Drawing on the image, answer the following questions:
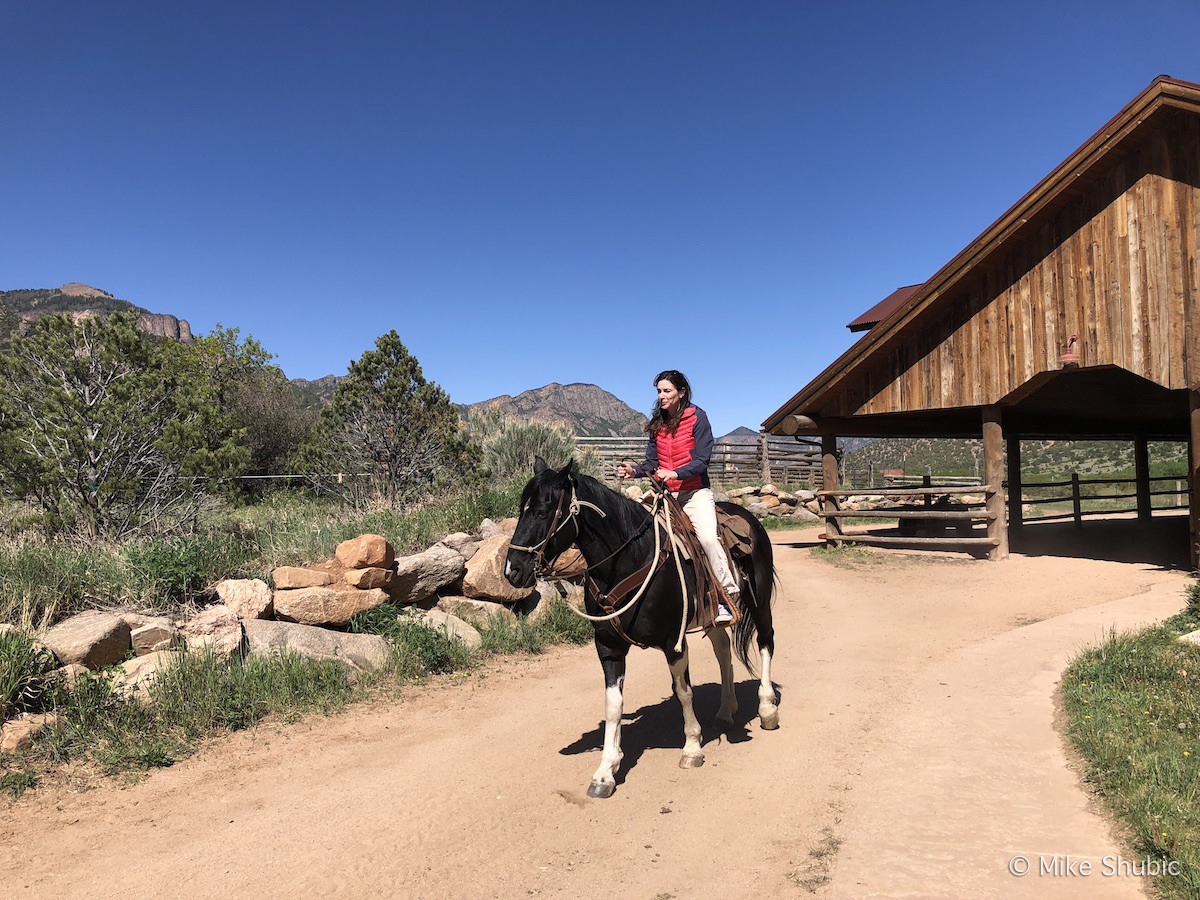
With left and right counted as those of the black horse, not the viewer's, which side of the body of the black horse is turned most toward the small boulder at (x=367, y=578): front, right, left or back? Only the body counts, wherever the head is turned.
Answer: right

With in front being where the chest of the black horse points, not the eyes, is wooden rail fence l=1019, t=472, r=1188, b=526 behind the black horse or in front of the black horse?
behind

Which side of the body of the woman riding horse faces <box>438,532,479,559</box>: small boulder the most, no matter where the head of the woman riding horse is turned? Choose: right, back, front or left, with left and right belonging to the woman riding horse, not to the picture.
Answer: right

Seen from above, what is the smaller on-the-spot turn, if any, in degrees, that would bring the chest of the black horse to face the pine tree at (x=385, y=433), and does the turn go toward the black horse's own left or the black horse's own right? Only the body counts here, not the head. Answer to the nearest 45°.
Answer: approximately 90° to the black horse's own right

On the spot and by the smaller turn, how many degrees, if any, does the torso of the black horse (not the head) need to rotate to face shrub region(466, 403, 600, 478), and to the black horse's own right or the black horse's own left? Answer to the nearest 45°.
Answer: approximately 135° to the black horse's own right

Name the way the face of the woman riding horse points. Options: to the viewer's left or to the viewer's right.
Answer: to the viewer's left

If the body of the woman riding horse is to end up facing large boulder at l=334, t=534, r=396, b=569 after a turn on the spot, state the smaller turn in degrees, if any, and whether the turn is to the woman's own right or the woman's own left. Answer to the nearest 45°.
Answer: approximately 90° to the woman's own right

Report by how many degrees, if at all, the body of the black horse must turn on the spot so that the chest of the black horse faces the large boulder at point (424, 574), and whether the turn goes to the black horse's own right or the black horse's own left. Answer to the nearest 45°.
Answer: approximately 90° to the black horse's own right

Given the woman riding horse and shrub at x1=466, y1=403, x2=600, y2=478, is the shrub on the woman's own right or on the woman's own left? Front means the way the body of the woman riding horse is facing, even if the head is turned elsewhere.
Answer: on the woman's own right

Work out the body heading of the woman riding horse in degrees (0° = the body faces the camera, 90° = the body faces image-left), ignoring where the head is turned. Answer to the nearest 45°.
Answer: approximately 45°
